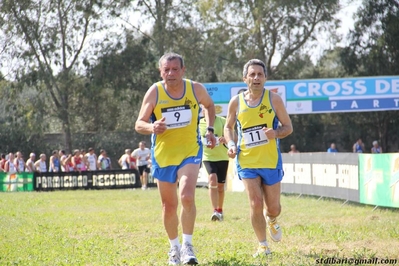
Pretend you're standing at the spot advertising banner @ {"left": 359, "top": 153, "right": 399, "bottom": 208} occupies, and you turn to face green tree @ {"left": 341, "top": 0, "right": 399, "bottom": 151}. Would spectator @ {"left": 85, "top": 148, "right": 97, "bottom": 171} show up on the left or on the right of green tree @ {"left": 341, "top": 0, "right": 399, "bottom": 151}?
left

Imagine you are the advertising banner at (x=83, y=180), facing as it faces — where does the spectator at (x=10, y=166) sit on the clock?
The spectator is roughly at 4 o'clock from the advertising banner.

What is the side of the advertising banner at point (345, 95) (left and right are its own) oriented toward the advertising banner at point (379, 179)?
front

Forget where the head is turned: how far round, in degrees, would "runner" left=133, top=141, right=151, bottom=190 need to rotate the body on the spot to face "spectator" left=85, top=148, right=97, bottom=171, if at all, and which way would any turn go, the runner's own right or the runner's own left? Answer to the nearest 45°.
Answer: approximately 135° to the runner's own right

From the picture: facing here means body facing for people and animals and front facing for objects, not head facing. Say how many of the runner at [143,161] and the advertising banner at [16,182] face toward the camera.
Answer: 2

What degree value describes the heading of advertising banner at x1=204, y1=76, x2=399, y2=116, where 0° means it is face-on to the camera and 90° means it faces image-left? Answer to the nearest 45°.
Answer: approximately 0°

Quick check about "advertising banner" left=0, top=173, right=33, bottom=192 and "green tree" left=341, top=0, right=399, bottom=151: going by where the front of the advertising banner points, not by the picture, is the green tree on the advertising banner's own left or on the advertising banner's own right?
on the advertising banner's own left

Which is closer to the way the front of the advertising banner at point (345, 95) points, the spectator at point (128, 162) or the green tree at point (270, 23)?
the spectator

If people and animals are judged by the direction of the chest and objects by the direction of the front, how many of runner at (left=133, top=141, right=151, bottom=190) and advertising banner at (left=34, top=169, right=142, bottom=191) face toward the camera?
2

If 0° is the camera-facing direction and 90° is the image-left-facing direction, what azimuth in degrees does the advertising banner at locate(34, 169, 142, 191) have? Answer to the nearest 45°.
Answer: approximately 0°
